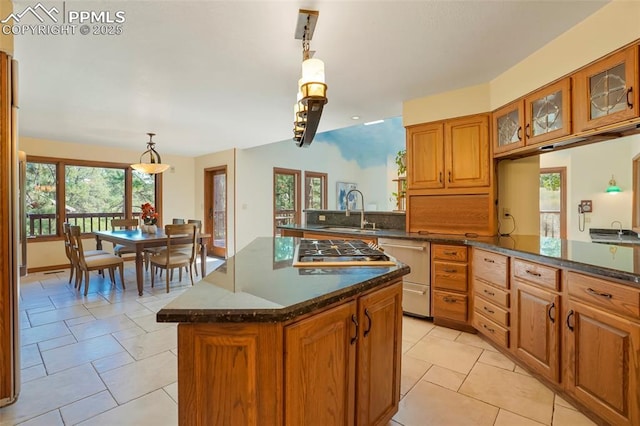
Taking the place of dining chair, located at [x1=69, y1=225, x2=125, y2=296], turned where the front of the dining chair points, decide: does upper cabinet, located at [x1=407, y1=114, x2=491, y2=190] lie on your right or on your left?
on your right

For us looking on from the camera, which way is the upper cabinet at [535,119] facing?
facing the viewer and to the left of the viewer

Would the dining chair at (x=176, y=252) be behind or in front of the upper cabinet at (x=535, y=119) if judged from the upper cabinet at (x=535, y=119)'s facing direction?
in front

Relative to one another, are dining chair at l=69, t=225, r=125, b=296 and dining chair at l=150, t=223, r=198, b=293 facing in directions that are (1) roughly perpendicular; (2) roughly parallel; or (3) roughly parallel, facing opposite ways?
roughly perpendicular

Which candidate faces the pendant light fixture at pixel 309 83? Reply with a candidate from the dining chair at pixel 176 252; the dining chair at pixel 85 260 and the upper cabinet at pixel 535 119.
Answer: the upper cabinet

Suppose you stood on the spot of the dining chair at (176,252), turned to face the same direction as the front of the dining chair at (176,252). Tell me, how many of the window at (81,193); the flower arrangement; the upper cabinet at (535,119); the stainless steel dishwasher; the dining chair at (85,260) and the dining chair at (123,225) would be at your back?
2

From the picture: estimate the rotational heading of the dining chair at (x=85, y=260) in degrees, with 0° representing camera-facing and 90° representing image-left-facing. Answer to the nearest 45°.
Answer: approximately 225°

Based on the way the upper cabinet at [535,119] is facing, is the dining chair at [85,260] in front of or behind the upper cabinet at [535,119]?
in front

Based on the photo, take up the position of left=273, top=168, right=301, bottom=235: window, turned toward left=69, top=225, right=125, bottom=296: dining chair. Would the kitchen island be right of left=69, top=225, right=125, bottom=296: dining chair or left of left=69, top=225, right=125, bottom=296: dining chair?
left

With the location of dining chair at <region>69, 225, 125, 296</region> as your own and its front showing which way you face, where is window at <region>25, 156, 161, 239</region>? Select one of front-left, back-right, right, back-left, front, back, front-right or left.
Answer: front-left

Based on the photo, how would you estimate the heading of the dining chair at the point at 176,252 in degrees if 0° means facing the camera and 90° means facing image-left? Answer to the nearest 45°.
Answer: approximately 135°

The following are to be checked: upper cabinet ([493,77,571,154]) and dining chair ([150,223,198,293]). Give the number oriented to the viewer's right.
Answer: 0

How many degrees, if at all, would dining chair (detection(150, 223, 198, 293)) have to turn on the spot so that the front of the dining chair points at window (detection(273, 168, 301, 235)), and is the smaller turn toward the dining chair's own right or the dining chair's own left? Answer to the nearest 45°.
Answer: approximately 90° to the dining chair's own right
